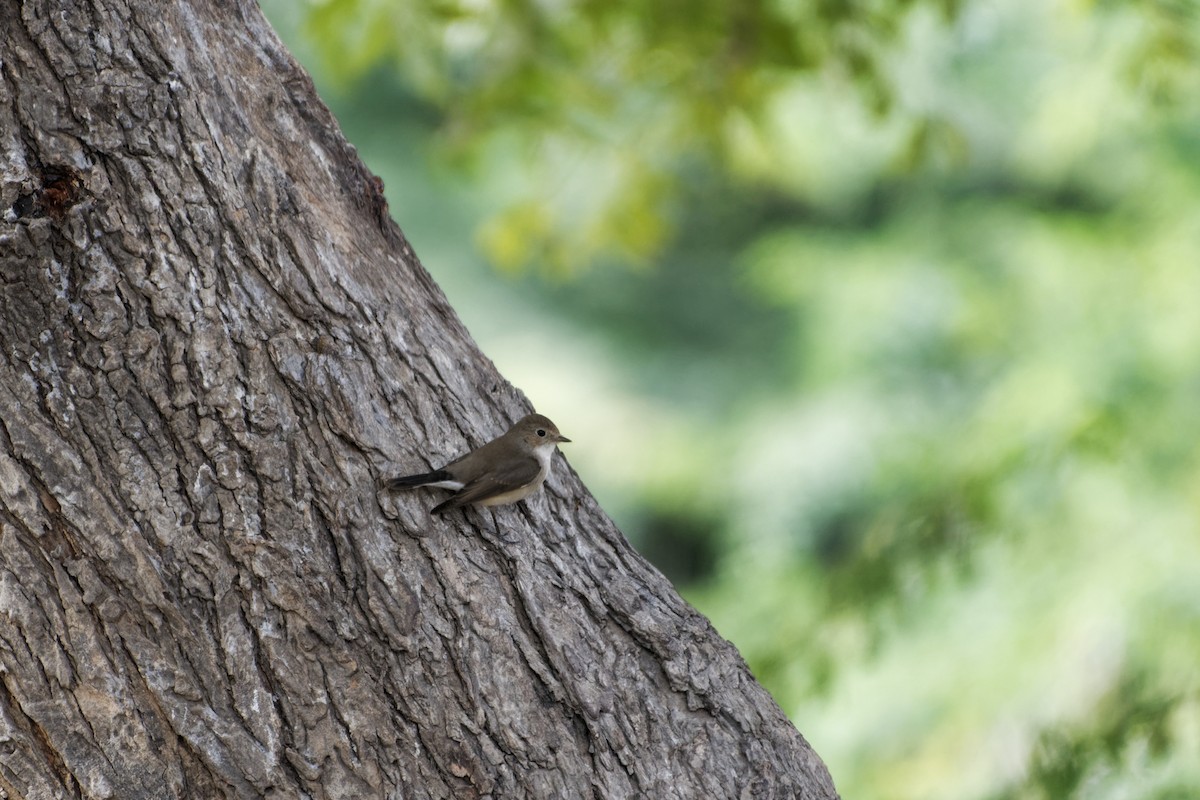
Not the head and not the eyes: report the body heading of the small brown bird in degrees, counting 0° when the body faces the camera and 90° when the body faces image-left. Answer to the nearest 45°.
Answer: approximately 270°
